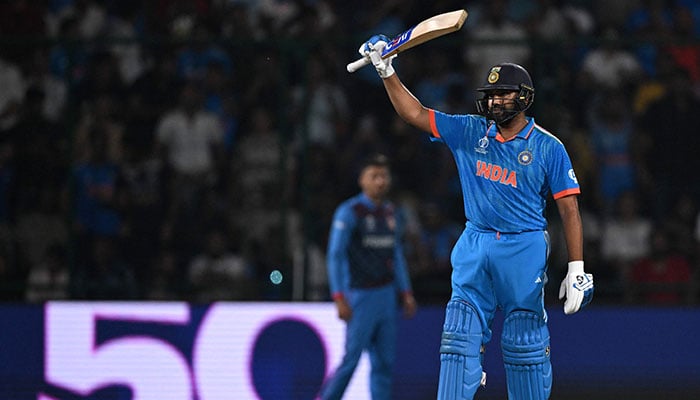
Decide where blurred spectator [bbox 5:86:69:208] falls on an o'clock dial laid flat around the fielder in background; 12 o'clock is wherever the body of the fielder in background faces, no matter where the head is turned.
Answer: The blurred spectator is roughly at 5 o'clock from the fielder in background.

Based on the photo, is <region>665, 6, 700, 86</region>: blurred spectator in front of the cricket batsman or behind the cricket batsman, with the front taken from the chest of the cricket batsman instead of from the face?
behind

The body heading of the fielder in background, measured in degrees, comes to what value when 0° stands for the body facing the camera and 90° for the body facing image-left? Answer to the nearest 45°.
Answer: approximately 315°

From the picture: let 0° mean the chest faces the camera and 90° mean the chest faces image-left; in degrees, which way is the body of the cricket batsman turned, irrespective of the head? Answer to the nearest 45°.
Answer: approximately 0°

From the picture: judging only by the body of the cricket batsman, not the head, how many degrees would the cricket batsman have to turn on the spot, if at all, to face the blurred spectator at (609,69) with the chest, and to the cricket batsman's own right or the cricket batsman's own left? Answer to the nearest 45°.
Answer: approximately 180°

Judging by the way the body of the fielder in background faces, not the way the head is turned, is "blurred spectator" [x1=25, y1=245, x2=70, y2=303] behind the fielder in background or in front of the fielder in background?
behind

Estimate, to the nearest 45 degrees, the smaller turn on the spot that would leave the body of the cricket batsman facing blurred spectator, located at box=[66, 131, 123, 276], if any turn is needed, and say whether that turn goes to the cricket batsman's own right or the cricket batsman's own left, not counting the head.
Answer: approximately 135° to the cricket batsman's own right

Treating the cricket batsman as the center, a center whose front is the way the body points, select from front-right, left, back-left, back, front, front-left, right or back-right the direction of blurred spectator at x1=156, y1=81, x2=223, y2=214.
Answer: back-right
